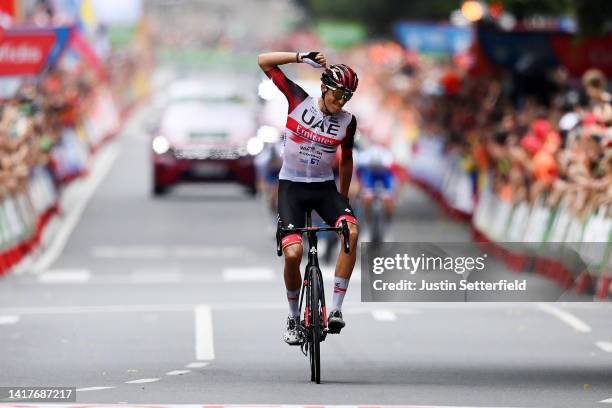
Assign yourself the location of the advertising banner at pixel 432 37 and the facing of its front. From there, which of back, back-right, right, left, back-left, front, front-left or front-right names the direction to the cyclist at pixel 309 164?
front

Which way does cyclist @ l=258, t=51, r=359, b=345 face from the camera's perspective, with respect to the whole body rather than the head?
toward the camera

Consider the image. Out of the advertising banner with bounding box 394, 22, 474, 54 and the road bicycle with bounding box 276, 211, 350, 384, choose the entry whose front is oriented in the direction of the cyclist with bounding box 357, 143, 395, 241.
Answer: the advertising banner

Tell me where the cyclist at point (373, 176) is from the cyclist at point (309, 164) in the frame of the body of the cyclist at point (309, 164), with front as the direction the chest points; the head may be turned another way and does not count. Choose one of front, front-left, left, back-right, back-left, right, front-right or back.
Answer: back

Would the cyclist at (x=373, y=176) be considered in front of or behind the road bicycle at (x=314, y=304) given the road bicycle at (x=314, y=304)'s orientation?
behind

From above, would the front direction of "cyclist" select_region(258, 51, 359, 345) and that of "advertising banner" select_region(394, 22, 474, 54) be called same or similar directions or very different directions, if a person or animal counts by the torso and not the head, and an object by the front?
same or similar directions

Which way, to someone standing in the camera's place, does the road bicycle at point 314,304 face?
facing the viewer

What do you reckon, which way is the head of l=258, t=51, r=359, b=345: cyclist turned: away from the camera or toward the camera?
toward the camera

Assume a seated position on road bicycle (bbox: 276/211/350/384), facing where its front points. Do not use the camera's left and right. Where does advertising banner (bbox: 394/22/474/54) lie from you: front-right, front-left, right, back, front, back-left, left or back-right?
back
